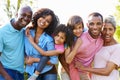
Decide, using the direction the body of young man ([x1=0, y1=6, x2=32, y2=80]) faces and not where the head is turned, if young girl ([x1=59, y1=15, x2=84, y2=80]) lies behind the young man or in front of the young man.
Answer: in front

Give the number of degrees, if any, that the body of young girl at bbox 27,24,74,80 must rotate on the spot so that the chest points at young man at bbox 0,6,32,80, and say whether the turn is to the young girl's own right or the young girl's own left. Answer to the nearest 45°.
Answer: approximately 45° to the young girl's own right

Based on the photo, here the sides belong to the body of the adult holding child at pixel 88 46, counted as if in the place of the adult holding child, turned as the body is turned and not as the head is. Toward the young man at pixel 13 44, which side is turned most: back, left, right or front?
right

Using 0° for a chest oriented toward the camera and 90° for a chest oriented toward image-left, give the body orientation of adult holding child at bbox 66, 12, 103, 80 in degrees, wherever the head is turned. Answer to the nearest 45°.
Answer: approximately 0°

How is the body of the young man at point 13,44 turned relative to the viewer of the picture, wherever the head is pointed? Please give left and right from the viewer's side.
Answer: facing the viewer and to the right of the viewer

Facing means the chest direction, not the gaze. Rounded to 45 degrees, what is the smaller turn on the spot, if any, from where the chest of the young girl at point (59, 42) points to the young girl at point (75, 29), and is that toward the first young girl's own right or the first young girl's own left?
approximately 135° to the first young girl's own left

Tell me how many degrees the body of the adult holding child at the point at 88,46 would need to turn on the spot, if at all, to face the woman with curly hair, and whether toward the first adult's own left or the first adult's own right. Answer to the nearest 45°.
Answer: approximately 90° to the first adult's own right

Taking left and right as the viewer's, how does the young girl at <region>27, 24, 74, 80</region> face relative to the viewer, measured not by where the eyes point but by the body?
facing the viewer and to the left of the viewer

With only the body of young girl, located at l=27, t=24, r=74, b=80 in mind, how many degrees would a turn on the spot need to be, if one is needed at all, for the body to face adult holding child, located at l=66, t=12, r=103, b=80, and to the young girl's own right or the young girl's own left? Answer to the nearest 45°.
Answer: approximately 135° to the young girl's own left

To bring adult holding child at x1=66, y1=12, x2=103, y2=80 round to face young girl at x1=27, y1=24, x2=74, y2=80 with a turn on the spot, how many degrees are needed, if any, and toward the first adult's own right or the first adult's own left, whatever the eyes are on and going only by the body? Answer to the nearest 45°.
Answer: approximately 90° to the first adult's own right

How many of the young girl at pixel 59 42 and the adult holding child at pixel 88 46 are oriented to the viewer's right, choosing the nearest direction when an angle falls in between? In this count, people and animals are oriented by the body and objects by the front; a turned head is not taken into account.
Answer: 0
